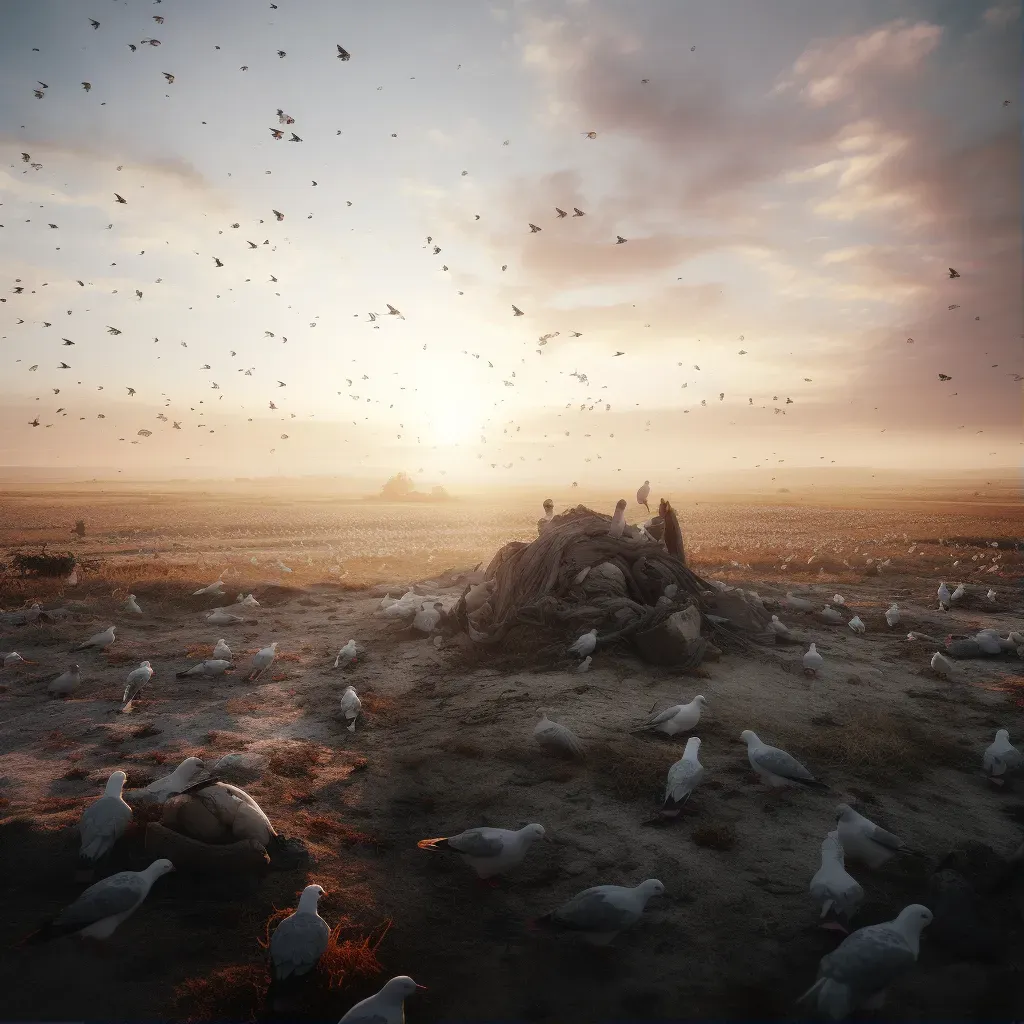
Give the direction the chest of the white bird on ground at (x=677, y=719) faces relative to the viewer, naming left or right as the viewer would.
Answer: facing to the right of the viewer

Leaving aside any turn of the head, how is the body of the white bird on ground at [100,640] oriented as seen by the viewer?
to the viewer's right

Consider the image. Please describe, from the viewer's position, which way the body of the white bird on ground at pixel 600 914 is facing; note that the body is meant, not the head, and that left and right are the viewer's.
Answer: facing to the right of the viewer

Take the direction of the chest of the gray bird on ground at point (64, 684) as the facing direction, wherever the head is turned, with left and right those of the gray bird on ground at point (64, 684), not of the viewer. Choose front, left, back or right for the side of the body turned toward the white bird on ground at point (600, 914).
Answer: right

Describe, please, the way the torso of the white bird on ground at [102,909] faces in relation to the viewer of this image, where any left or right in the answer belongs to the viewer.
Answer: facing to the right of the viewer

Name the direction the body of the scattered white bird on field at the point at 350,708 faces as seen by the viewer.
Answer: away from the camera

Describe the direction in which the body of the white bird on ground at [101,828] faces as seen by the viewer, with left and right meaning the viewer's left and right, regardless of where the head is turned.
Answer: facing away from the viewer and to the right of the viewer
